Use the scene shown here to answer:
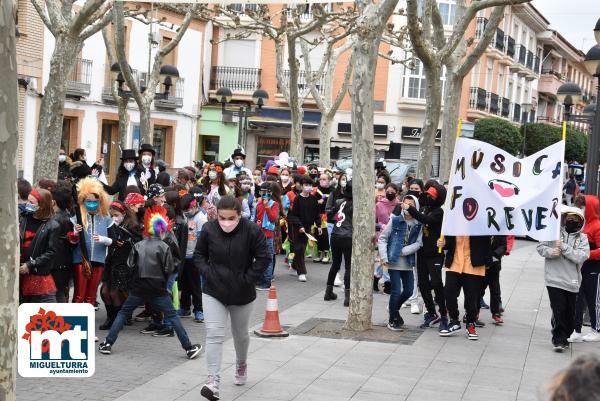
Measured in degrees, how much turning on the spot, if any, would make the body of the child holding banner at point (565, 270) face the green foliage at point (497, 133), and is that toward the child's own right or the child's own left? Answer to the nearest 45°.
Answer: approximately 180°

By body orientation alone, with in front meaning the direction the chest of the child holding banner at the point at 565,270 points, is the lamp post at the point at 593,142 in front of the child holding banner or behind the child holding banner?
behind

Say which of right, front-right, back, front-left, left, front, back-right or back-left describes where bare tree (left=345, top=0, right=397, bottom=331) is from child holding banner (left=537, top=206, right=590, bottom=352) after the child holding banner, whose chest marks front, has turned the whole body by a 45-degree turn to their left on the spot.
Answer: back-right

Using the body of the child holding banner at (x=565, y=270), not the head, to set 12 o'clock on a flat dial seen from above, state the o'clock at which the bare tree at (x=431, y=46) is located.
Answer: The bare tree is roughly at 5 o'clock from the child holding banner.

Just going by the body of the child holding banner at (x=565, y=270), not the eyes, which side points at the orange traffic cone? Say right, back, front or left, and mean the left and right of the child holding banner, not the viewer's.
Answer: right

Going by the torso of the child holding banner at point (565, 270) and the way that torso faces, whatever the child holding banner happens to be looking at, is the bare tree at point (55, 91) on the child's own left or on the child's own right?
on the child's own right

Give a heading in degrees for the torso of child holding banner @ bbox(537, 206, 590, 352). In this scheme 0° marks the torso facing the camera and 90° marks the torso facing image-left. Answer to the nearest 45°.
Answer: approximately 0°

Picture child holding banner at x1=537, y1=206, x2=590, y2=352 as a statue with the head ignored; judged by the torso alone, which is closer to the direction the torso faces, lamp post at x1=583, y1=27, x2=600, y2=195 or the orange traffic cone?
the orange traffic cone
